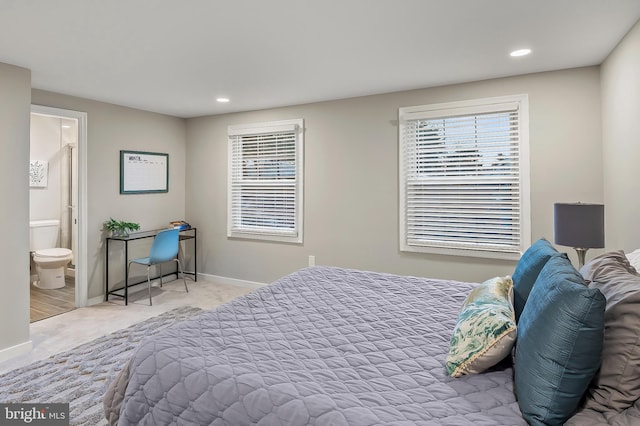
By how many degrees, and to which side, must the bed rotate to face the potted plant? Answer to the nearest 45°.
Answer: approximately 45° to its right

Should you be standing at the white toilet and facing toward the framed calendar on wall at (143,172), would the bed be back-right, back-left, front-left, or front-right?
front-right

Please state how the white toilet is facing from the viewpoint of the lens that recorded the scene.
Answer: facing the viewer and to the right of the viewer

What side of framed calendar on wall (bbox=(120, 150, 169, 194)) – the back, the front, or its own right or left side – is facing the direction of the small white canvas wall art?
back

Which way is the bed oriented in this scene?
to the viewer's left

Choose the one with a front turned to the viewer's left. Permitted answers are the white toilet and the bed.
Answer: the bed

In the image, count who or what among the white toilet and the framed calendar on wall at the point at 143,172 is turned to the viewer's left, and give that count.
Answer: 0

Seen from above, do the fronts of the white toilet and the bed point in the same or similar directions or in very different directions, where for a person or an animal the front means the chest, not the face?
very different directions

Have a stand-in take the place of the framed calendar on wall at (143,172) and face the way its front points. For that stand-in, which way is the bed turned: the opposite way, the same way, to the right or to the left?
the opposite way

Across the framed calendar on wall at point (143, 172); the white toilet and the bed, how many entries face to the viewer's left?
1

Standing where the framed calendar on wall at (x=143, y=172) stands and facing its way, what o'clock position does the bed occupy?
The bed is roughly at 1 o'clock from the framed calendar on wall.
